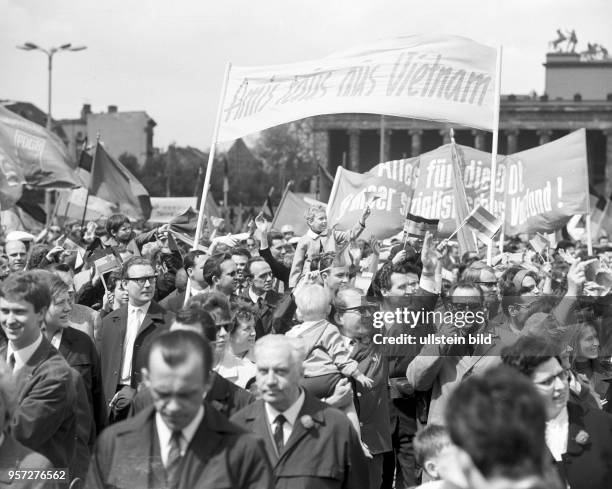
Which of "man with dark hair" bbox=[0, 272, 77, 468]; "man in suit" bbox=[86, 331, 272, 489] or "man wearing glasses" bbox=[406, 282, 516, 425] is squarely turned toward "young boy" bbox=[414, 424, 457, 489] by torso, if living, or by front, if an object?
the man wearing glasses

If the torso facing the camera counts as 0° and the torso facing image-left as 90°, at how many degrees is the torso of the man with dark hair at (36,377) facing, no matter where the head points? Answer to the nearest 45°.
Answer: approximately 45°

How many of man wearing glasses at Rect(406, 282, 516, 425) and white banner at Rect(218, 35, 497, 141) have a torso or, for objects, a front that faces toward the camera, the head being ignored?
2

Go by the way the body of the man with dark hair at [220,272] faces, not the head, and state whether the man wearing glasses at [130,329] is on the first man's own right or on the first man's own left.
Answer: on the first man's own right

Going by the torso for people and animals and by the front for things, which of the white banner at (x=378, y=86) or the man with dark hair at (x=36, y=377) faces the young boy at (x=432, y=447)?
the white banner

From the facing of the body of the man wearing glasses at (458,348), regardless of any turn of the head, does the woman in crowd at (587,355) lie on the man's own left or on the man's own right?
on the man's own left

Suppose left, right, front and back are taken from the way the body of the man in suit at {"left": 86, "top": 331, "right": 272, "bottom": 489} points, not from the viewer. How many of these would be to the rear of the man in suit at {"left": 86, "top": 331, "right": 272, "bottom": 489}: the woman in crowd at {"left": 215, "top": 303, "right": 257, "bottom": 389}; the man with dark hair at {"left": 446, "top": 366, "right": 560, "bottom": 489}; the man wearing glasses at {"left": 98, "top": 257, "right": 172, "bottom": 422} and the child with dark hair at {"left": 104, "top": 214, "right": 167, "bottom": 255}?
3

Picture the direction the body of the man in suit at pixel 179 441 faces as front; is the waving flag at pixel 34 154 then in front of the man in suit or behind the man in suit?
behind

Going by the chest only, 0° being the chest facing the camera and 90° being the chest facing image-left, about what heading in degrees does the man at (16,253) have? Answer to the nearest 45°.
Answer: approximately 315°

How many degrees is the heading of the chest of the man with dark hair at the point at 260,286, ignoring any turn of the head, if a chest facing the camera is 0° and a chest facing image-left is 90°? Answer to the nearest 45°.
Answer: approximately 315°

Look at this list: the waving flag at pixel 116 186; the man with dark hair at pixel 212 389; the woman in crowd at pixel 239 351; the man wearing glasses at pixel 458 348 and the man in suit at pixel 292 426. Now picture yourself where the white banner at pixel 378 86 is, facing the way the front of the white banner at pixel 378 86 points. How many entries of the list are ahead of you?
4

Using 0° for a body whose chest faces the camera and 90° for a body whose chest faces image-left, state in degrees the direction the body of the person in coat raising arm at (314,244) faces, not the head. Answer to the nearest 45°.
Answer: approximately 315°
